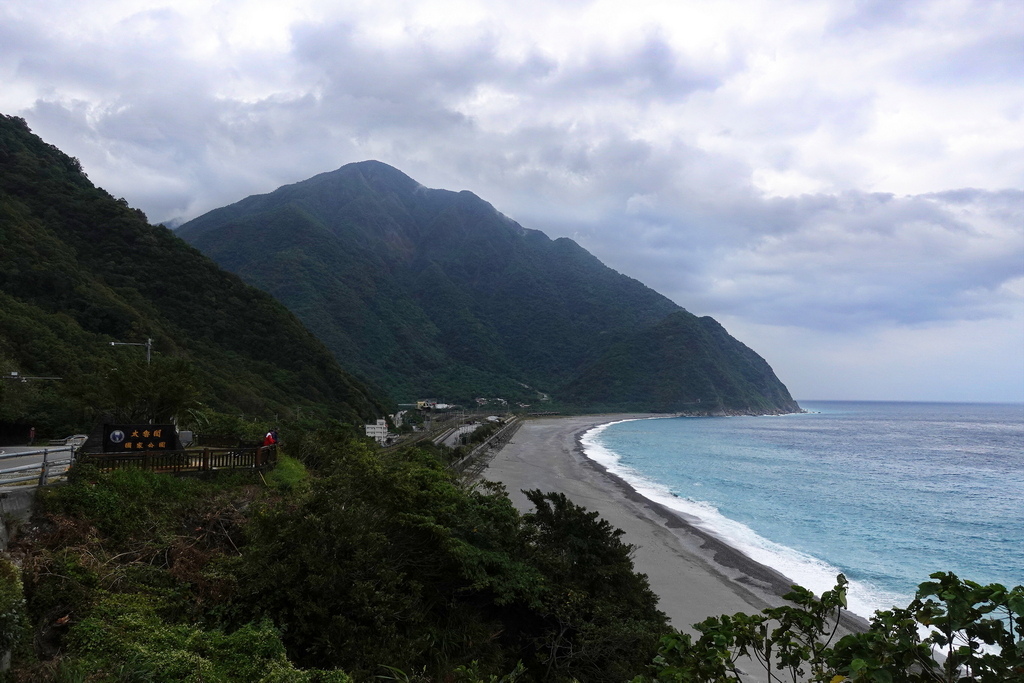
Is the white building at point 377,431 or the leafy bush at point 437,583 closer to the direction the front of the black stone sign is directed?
the leafy bush

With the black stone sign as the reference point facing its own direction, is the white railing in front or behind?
in front

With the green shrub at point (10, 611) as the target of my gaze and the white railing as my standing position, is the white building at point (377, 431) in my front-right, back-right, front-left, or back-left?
back-left

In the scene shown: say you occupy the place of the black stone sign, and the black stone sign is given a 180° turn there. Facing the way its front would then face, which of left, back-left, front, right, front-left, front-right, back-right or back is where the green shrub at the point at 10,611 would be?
back

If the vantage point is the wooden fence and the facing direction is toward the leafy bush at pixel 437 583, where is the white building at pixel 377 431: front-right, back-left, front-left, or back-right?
back-left

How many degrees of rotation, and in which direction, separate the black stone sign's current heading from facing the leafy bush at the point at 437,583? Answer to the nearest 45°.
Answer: approximately 45° to its left

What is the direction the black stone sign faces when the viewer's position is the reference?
facing the viewer

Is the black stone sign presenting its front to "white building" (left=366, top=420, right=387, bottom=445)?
no
